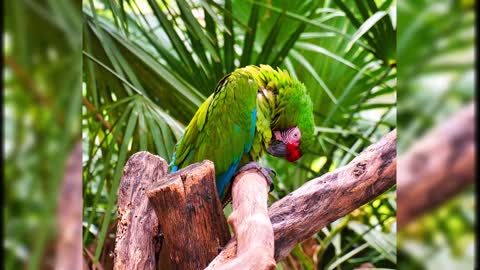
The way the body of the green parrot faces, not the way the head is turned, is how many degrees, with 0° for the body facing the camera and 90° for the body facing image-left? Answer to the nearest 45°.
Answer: approximately 270°
